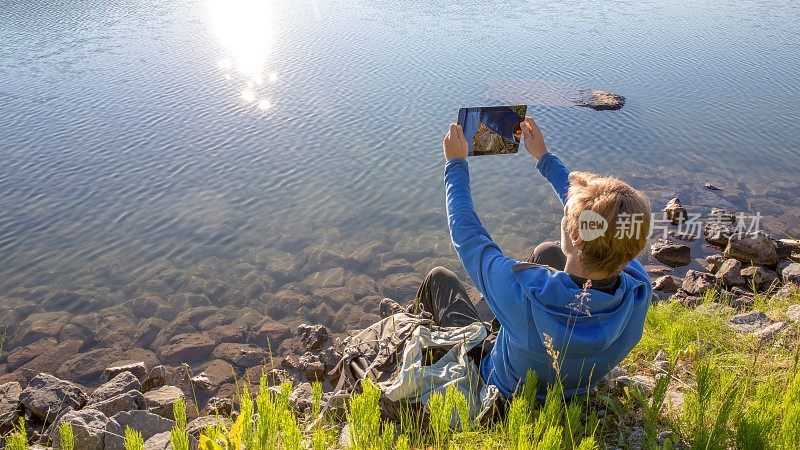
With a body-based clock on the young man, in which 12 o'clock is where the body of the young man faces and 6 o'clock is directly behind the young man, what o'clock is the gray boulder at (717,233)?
The gray boulder is roughly at 2 o'clock from the young man.

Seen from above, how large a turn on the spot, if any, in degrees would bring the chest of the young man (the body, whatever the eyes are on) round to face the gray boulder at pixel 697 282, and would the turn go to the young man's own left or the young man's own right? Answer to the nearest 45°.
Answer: approximately 45° to the young man's own right

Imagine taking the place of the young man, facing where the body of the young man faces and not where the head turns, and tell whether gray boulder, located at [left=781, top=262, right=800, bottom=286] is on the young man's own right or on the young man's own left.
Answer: on the young man's own right

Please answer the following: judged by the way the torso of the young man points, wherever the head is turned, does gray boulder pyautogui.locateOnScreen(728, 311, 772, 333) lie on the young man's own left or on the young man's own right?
on the young man's own right

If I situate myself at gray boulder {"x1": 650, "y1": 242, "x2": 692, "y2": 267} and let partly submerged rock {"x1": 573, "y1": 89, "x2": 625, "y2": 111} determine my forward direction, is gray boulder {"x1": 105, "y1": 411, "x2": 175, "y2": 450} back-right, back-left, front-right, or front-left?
back-left

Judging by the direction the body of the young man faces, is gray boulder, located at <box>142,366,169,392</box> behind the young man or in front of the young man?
in front

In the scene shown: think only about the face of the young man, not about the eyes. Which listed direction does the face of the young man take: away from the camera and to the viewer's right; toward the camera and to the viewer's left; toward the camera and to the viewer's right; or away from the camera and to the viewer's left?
away from the camera and to the viewer's left

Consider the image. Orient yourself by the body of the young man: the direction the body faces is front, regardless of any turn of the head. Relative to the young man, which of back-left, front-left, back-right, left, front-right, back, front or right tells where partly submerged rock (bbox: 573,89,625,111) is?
front-right

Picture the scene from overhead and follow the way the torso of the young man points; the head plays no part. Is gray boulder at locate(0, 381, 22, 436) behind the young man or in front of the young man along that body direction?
in front

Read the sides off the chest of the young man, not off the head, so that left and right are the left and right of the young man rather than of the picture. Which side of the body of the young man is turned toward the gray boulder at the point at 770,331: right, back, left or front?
right

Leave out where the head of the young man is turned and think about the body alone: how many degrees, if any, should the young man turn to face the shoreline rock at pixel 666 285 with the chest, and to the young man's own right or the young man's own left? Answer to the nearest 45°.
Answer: approximately 45° to the young man's own right

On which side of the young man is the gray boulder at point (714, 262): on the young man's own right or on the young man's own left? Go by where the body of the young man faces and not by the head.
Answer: on the young man's own right

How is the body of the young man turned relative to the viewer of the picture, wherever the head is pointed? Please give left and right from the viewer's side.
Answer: facing away from the viewer and to the left of the viewer

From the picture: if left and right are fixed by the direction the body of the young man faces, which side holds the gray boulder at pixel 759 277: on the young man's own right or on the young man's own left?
on the young man's own right
